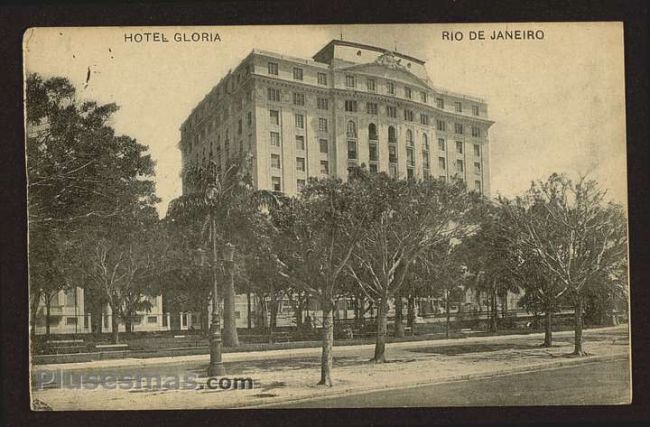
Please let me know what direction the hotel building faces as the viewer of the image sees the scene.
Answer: facing the viewer and to the right of the viewer
